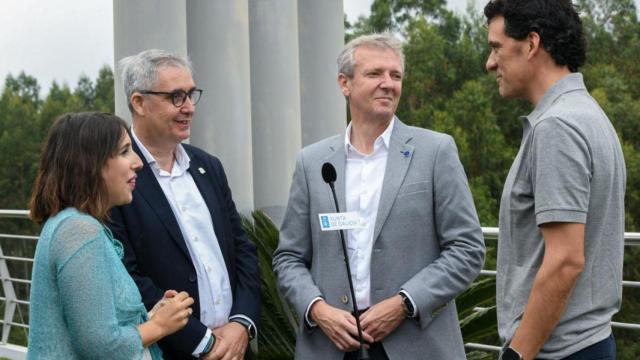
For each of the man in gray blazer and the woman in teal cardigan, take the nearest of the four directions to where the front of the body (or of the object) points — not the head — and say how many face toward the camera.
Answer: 1

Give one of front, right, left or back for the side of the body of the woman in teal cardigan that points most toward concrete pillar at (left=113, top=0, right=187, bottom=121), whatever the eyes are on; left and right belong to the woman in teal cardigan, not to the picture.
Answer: left

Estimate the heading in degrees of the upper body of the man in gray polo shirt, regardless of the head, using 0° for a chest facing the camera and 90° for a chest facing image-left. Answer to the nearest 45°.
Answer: approximately 90°

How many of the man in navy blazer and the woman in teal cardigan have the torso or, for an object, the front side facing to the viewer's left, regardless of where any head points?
0

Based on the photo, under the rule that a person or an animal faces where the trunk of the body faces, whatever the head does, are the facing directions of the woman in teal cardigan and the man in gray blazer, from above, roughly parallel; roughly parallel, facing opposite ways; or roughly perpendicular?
roughly perpendicular

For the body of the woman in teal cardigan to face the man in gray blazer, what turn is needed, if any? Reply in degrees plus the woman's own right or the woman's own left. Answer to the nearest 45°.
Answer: approximately 45° to the woman's own left

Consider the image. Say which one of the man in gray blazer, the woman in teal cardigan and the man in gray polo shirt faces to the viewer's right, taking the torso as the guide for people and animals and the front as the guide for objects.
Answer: the woman in teal cardigan

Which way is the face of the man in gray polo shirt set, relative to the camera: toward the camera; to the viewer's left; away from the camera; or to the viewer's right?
to the viewer's left

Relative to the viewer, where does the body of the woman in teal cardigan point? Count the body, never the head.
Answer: to the viewer's right

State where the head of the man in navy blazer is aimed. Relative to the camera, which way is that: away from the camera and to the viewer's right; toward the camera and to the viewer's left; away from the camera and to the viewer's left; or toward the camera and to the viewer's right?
toward the camera and to the viewer's right

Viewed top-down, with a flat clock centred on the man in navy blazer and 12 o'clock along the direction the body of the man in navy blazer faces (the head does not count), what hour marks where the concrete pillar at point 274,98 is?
The concrete pillar is roughly at 8 o'clock from the man in navy blazer.

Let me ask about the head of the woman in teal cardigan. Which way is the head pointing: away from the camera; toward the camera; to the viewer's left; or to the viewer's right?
to the viewer's right

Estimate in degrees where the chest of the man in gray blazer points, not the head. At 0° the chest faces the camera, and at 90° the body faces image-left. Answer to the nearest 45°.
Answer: approximately 0°
